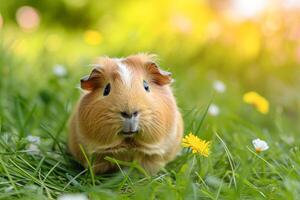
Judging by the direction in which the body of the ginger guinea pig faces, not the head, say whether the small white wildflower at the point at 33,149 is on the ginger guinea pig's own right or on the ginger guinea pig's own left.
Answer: on the ginger guinea pig's own right

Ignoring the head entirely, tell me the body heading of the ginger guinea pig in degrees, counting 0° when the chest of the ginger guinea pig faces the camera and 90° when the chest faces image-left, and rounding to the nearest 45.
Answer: approximately 0°
